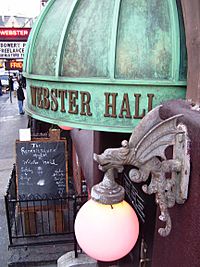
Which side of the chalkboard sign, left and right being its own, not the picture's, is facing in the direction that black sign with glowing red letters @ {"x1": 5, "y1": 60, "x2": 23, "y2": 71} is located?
back

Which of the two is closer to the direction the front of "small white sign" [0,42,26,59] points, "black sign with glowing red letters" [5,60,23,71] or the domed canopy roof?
the domed canopy roof

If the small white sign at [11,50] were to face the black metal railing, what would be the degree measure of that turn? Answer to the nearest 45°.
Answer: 0° — it already faces it

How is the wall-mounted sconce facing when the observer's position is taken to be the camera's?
facing to the left of the viewer
